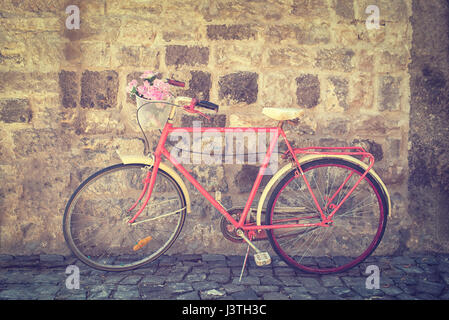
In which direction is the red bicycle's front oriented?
to the viewer's left
